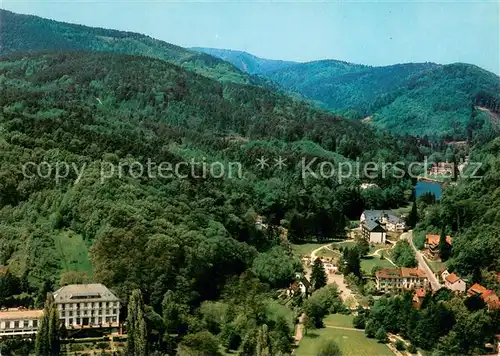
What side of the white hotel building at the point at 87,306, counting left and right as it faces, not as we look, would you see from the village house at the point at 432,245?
left

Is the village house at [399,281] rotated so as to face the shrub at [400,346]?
yes

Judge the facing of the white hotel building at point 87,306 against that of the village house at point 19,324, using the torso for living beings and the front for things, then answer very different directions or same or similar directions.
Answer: same or similar directions

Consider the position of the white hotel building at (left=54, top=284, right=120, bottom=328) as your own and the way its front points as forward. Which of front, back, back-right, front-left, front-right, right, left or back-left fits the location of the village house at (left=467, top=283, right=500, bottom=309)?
left

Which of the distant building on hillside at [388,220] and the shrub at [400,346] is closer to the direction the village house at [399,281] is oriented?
the shrub

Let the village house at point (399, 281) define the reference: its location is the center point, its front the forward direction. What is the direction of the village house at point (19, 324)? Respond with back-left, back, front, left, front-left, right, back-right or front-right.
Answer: front-right

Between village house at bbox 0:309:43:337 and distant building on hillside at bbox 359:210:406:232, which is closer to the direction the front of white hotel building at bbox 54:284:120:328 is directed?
the village house

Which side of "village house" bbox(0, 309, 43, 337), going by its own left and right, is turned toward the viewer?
front

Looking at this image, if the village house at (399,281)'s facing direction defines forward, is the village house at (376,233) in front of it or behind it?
behind

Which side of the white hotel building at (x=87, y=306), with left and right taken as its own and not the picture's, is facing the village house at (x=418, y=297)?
left

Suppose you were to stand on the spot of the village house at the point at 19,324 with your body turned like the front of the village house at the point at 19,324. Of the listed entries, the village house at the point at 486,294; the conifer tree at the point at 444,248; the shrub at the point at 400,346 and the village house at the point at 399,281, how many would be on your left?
4

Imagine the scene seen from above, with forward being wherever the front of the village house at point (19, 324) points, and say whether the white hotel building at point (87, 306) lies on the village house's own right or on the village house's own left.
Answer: on the village house's own left

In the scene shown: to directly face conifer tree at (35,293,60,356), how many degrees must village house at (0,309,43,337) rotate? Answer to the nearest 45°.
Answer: approximately 45° to its left

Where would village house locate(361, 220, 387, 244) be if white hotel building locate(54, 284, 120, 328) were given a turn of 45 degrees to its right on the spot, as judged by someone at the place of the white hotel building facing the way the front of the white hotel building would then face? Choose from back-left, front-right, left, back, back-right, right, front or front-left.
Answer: back

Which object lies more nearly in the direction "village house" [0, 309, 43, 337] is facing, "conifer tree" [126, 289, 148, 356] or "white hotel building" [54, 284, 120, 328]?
the conifer tree

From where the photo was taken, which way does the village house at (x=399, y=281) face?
toward the camera

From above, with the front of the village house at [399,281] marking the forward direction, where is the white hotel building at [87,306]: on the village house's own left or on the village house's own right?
on the village house's own right

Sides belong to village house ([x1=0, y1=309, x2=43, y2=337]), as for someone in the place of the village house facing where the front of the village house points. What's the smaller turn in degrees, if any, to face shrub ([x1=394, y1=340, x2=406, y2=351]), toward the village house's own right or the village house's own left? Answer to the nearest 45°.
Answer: approximately 90° to the village house's own left

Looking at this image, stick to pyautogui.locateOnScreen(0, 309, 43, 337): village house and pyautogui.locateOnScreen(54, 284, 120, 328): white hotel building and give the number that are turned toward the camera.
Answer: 2
